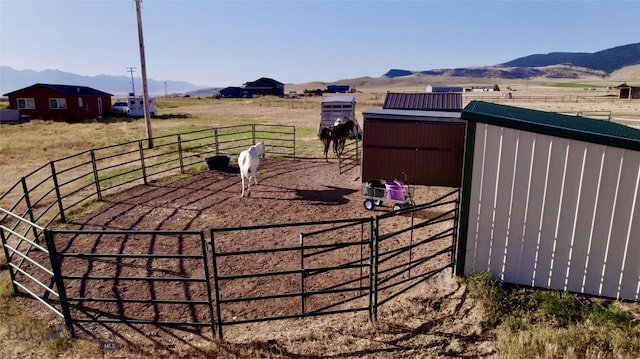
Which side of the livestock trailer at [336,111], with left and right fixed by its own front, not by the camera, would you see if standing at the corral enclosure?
back

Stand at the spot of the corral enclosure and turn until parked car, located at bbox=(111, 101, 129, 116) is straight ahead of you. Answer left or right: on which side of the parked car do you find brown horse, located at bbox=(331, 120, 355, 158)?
right

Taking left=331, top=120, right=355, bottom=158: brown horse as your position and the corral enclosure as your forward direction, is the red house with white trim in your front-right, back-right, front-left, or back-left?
back-right

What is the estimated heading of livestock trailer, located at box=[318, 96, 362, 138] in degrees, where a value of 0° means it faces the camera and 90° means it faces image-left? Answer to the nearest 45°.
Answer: approximately 180°

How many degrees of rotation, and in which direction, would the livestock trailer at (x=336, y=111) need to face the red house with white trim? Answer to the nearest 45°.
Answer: approximately 45° to its left

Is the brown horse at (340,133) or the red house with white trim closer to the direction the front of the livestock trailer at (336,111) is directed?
the red house with white trim

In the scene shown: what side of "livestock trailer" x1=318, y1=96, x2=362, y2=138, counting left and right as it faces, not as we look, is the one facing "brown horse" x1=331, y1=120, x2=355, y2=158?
back

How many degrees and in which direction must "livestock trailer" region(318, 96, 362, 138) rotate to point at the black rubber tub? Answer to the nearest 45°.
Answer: approximately 135° to its left
